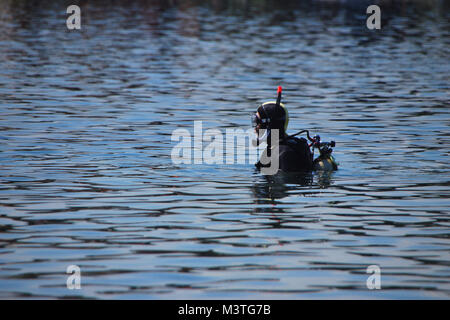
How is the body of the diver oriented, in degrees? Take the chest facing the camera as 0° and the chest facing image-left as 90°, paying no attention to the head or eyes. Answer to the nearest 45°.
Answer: approximately 90°
